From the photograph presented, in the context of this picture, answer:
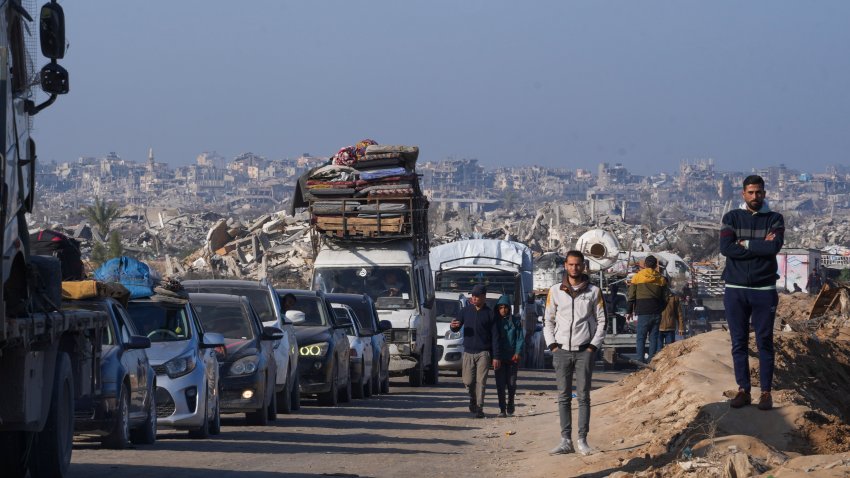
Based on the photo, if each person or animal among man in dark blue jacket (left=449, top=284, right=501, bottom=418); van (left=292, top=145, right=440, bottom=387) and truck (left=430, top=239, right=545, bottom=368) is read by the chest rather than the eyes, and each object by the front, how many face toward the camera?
3

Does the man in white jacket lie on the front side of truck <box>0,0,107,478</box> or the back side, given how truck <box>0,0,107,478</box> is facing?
on the back side

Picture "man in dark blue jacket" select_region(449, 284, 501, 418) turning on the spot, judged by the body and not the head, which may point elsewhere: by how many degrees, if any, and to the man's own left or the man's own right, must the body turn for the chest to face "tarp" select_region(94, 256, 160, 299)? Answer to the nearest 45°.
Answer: approximately 45° to the man's own right

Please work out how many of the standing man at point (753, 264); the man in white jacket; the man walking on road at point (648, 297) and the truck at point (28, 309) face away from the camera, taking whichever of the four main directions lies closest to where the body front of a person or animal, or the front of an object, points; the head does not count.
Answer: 1

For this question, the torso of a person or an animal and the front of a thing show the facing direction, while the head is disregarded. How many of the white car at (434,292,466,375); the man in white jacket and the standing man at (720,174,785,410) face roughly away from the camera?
0

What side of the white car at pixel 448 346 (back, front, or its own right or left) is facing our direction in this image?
front

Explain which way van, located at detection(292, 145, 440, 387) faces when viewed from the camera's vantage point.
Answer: facing the viewer

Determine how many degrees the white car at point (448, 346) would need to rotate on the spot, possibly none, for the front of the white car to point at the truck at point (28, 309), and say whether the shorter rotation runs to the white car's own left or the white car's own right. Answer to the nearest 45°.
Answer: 0° — it already faces it

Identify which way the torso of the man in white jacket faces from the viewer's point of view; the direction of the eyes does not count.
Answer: toward the camera

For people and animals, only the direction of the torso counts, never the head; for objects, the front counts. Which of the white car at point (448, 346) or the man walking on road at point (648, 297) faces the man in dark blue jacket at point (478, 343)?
the white car

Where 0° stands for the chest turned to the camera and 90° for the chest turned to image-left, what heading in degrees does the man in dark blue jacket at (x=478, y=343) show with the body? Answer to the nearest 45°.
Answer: approximately 0°

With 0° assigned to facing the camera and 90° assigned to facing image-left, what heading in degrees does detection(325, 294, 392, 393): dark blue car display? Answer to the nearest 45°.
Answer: approximately 45°
